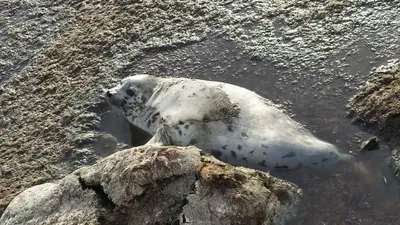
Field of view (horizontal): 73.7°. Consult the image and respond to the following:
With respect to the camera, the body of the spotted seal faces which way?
to the viewer's left

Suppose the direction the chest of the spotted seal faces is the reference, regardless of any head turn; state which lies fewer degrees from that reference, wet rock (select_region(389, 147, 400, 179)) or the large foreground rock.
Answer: the large foreground rock

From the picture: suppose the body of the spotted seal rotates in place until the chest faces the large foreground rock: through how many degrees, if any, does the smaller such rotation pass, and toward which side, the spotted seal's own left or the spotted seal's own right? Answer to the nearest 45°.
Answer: approximately 45° to the spotted seal's own left

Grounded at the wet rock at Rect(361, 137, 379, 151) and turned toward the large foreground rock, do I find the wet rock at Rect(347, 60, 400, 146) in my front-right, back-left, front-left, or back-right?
back-right

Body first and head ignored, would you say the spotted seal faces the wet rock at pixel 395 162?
no

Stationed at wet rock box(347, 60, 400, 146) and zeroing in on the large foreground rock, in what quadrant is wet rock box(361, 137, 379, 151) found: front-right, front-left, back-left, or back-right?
front-left

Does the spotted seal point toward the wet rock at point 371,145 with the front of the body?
no

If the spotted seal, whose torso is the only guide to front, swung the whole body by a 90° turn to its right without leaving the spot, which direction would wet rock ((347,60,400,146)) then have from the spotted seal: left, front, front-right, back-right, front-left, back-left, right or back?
right
